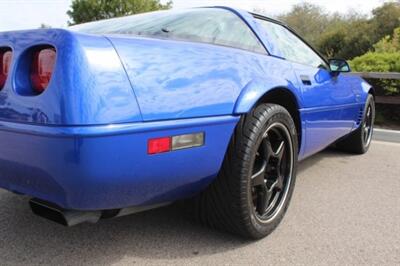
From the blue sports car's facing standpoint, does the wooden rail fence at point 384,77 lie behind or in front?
in front

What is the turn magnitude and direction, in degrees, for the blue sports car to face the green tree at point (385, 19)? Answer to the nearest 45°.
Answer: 0° — it already faces it

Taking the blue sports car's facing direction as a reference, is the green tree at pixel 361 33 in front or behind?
in front

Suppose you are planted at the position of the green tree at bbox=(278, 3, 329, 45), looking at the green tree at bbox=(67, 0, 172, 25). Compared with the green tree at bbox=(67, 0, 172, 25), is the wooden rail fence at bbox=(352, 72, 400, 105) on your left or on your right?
left

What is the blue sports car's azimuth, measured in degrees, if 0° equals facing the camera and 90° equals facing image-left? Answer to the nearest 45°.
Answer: approximately 225°

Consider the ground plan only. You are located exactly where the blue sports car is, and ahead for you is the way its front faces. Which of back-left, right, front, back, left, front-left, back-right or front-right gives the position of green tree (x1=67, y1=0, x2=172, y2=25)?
front-left
